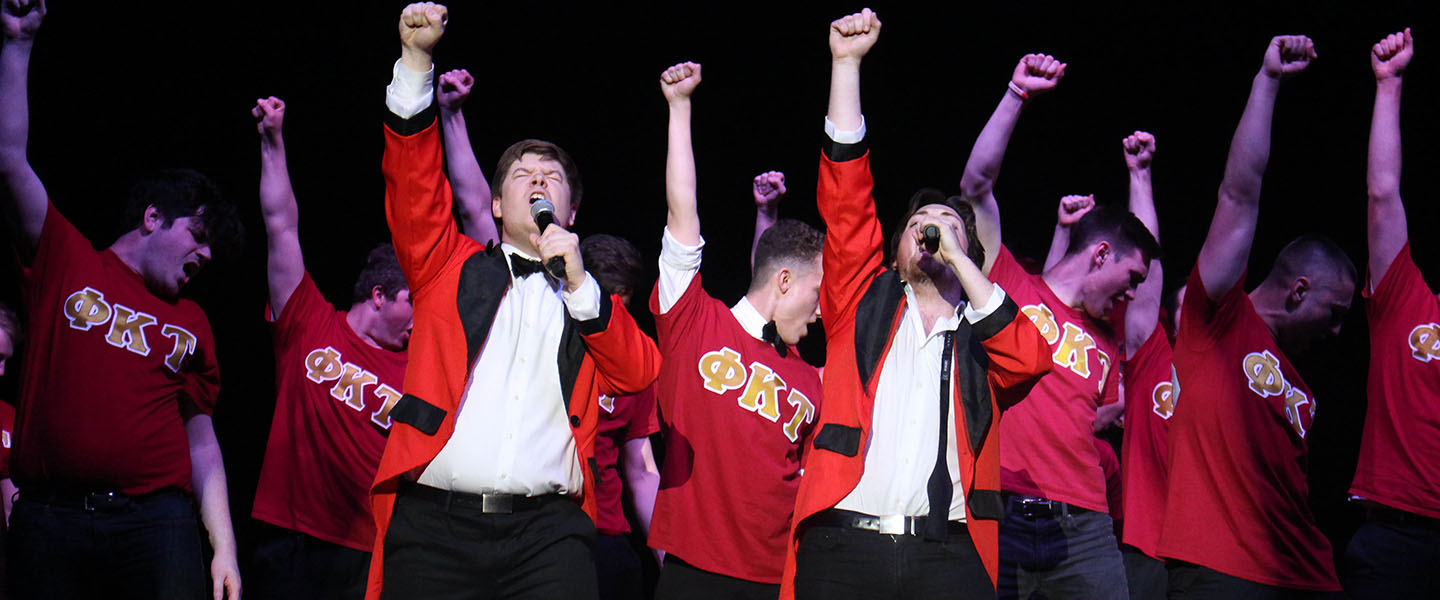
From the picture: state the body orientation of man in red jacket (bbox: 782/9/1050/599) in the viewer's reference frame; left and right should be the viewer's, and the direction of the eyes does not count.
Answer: facing the viewer

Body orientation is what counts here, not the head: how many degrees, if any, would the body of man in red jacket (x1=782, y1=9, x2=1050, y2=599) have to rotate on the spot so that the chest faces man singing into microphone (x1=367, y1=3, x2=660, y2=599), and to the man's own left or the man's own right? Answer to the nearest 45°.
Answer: approximately 90° to the man's own right

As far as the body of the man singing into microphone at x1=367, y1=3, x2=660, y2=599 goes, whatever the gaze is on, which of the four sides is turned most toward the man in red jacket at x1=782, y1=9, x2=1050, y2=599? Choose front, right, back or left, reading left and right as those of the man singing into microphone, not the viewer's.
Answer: left
